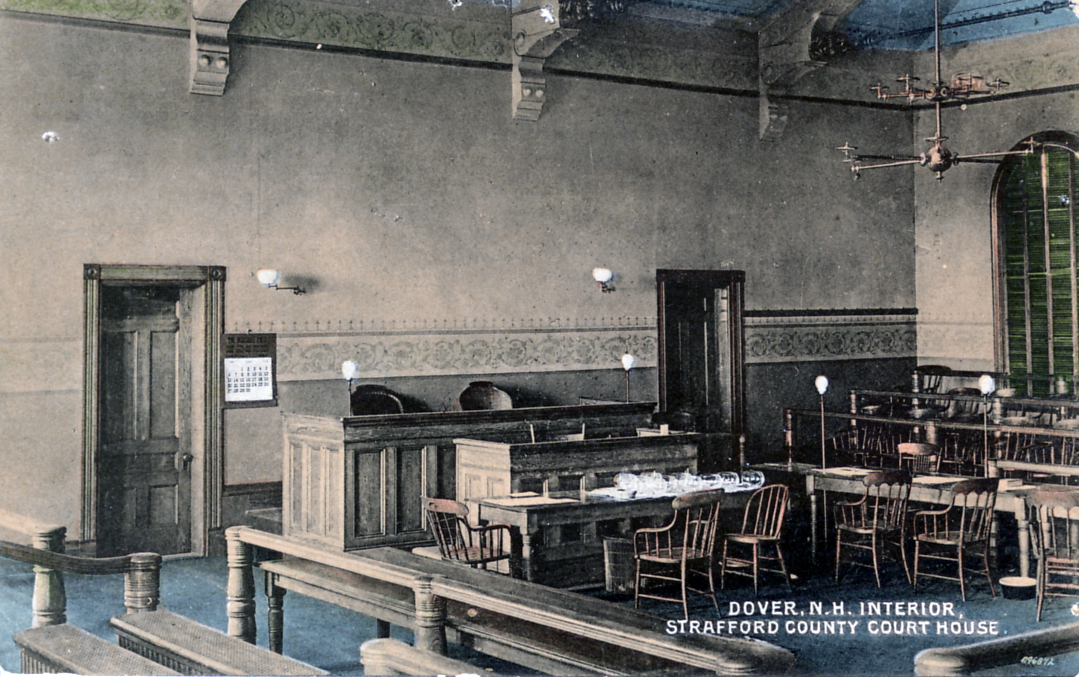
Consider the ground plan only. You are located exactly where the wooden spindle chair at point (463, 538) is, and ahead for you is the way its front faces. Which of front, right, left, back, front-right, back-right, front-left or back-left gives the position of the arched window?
front

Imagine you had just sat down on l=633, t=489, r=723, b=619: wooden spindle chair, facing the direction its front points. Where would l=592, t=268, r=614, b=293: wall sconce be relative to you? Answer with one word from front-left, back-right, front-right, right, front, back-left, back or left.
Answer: front-right

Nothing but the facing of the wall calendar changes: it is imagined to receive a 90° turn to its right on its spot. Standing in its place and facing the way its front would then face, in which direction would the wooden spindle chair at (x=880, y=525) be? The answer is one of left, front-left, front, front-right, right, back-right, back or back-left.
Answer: back-left

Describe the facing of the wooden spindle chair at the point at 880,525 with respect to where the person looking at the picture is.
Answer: facing away from the viewer and to the left of the viewer

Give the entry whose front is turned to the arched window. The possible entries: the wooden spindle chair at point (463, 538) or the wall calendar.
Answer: the wooden spindle chair

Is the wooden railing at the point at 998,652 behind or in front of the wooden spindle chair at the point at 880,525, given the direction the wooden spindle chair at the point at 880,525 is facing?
behind

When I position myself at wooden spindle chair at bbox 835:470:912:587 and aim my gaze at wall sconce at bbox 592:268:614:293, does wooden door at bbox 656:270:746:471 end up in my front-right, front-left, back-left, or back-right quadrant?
front-right

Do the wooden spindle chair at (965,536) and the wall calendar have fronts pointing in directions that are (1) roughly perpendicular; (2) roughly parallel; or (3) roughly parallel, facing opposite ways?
roughly parallel, facing opposite ways

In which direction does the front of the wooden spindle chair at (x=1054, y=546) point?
away from the camera

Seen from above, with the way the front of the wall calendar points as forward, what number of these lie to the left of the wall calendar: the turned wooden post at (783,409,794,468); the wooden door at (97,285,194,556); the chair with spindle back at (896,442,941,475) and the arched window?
3

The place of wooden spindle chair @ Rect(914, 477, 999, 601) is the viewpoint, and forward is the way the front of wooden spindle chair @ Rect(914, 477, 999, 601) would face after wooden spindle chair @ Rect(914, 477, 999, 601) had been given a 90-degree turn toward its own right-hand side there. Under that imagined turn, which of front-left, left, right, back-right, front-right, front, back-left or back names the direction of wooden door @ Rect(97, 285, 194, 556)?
back-left

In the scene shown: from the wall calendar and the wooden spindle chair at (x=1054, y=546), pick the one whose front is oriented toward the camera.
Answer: the wall calendar

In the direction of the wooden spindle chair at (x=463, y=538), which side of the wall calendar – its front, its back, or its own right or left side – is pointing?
front

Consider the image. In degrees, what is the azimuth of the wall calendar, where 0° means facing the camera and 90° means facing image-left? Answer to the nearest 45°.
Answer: approximately 0°

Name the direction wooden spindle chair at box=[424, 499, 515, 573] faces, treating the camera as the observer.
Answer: facing away from the viewer and to the right of the viewer
